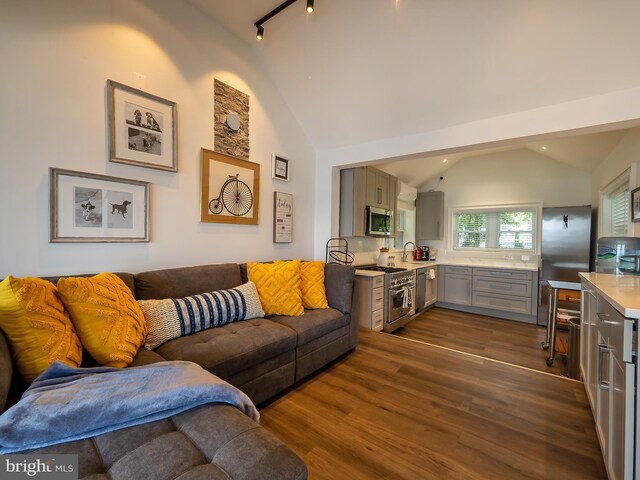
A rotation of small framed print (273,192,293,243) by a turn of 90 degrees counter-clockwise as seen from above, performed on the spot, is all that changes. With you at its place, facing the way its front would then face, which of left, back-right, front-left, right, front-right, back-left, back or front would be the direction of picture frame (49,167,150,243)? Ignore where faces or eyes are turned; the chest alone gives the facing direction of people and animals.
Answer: back

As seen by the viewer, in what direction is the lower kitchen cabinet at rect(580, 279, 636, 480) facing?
to the viewer's left

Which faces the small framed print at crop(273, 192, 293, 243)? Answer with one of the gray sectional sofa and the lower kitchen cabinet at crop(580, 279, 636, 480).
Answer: the lower kitchen cabinet

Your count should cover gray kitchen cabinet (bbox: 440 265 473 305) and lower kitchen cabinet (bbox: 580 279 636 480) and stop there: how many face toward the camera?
1

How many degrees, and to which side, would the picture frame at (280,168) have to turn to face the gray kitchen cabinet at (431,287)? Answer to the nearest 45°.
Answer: approximately 90° to its left

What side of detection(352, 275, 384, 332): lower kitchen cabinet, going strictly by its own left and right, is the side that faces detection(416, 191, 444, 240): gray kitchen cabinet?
left

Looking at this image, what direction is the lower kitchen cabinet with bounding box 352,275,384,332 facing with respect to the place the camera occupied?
facing the viewer and to the right of the viewer

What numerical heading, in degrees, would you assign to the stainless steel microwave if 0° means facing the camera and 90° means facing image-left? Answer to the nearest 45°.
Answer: approximately 315°

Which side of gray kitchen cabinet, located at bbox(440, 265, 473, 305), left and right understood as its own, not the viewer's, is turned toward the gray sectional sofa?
front

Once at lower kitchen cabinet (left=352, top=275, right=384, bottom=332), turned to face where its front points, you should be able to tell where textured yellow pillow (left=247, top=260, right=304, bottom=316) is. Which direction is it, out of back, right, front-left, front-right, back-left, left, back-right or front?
right

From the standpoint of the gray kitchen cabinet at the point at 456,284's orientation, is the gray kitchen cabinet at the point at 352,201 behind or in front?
in front

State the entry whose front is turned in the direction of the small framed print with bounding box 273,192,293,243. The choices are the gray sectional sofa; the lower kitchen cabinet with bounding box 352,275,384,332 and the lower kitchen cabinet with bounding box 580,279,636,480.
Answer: the lower kitchen cabinet with bounding box 580,279,636,480
